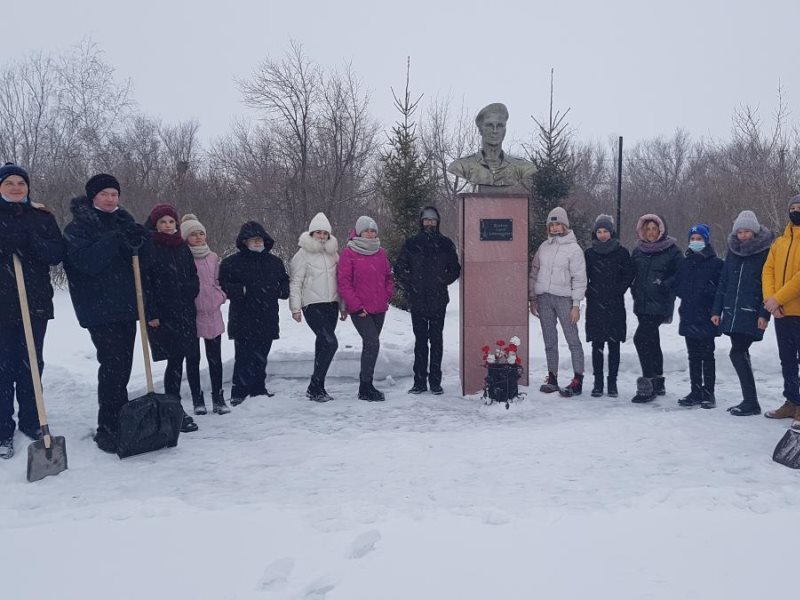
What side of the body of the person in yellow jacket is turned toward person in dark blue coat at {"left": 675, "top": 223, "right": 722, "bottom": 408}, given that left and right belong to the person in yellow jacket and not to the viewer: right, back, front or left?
right

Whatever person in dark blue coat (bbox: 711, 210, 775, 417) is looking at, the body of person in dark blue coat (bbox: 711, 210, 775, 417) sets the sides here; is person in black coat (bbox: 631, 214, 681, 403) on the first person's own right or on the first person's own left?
on the first person's own right

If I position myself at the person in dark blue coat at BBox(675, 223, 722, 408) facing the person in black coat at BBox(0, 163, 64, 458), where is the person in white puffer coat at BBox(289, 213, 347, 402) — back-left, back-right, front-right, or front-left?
front-right

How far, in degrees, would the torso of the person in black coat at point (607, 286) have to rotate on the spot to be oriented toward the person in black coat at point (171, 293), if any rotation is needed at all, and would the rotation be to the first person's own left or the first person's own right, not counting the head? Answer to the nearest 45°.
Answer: approximately 45° to the first person's own right

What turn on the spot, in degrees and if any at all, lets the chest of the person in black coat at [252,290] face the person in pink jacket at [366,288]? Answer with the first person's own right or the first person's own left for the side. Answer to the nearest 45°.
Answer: approximately 90° to the first person's own left

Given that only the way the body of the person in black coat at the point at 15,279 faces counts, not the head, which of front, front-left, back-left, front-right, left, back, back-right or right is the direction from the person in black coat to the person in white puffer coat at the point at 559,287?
left

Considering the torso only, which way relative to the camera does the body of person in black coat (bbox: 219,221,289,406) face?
toward the camera

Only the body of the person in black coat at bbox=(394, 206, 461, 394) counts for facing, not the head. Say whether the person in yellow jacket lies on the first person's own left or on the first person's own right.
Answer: on the first person's own left

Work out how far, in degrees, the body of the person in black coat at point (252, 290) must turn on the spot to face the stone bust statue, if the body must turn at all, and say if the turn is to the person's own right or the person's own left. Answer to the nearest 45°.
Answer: approximately 90° to the person's own left

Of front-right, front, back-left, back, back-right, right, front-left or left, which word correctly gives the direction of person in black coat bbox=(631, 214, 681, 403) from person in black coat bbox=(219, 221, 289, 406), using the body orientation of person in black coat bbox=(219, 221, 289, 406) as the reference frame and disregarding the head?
left
